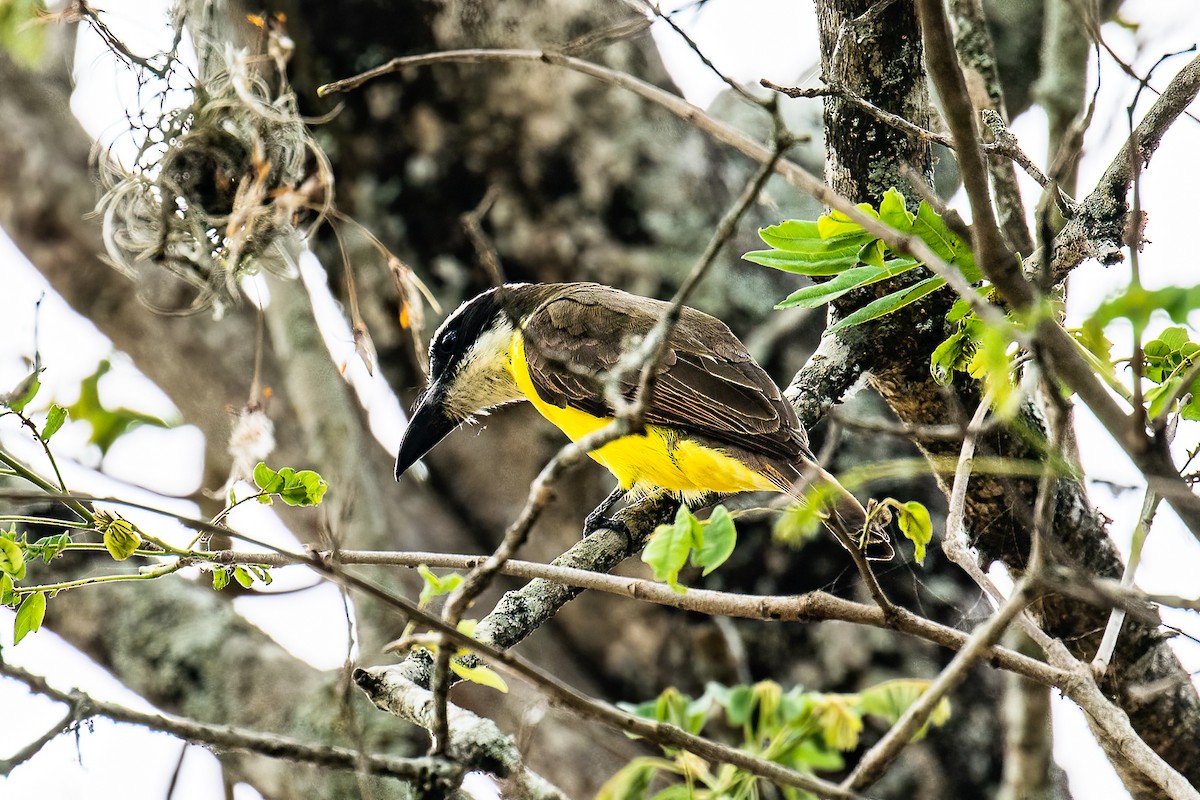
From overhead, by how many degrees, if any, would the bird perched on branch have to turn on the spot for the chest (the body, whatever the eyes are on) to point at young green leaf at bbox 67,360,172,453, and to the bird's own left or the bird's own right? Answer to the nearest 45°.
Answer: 0° — it already faces it

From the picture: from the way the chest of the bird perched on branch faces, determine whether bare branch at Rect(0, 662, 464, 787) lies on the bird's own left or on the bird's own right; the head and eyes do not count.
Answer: on the bird's own left

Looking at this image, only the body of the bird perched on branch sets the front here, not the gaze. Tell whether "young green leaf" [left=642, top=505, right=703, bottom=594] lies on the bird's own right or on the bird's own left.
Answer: on the bird's own left

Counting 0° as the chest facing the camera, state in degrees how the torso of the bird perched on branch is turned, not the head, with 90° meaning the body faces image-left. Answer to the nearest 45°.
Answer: approximately 90°

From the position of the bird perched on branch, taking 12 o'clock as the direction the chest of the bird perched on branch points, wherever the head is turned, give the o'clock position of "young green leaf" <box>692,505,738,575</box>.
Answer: The young green leaf is roughly at 9 o'clock from the bird perched on branch.
